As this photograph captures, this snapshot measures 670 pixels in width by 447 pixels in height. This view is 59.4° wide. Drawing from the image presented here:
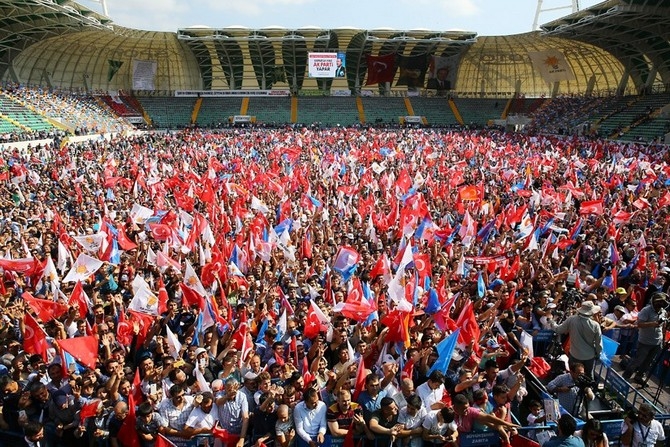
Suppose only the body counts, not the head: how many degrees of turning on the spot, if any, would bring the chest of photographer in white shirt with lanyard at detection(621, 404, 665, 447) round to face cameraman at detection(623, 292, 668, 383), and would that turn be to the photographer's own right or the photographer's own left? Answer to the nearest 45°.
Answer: approximately 180°

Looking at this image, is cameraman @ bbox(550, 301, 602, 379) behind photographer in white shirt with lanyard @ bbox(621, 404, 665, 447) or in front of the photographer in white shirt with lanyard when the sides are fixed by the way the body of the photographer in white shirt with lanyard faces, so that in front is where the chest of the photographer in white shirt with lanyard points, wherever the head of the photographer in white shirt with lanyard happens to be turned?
behind

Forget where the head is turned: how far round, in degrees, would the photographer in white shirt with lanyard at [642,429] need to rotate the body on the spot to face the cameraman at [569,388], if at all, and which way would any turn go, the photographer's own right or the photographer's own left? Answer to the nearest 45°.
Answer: approximately 135° to the photographer's own right

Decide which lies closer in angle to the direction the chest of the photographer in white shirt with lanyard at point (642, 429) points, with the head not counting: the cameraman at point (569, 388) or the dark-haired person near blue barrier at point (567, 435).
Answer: the dark-haired person near blue barrier

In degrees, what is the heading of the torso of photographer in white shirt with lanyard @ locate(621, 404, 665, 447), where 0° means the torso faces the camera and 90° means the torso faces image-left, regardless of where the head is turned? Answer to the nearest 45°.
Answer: approximately 0°

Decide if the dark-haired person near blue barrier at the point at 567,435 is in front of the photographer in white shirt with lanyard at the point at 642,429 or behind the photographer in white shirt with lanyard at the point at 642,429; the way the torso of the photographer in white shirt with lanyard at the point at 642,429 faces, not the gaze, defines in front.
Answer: in front
